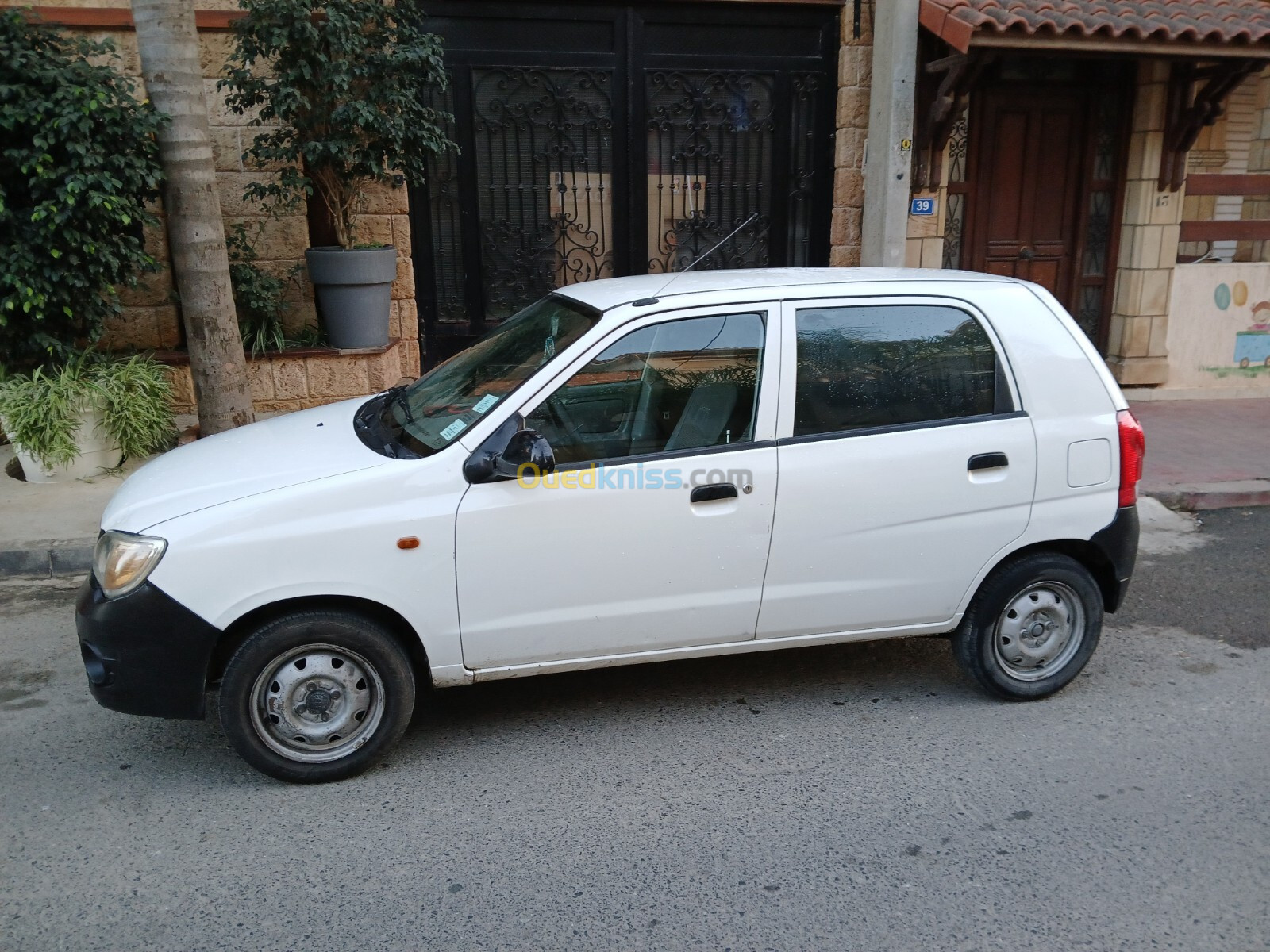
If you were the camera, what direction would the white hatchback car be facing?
facing to the left of the viewer

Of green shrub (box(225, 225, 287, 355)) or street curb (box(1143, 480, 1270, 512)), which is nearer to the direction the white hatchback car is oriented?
the green shrub

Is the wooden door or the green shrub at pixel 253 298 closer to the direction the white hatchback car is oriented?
the green shrub

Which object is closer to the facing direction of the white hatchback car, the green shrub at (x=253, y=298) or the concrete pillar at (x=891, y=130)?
the green shrub

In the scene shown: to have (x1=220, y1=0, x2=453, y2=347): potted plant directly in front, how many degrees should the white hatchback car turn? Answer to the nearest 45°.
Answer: approximately 45° to its right

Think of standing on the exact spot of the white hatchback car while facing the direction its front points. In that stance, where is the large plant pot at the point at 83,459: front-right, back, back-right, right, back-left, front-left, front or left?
front-right

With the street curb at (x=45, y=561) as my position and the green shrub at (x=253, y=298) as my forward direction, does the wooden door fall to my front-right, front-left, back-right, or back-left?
front-right

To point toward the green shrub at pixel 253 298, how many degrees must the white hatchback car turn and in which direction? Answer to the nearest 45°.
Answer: approximately 45° to its right

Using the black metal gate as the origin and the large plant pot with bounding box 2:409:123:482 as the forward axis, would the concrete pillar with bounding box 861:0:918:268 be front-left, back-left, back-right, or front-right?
back-left

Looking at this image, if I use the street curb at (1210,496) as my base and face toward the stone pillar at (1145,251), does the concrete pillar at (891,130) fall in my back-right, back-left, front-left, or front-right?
front-left

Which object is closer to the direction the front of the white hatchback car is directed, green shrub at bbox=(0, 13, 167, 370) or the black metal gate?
the green shrub

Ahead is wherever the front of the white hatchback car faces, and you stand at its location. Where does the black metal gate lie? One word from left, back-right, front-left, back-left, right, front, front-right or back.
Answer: right

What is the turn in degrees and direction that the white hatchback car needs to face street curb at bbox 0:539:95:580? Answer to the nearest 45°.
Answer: approximately 45° to its right

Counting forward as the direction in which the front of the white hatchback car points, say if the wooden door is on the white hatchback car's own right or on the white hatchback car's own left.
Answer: on the white hatchback car's own right

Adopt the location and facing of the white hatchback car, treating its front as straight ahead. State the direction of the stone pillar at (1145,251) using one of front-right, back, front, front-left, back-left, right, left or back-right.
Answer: back-right
